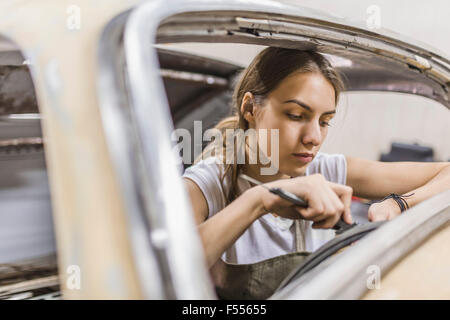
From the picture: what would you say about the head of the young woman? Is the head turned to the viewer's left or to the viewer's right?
to the viewer's right

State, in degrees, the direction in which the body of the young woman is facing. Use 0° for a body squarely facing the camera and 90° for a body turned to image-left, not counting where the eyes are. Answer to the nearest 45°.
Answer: approximately 315°
